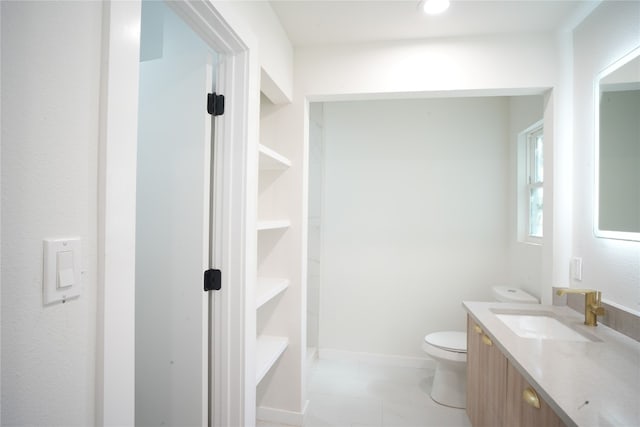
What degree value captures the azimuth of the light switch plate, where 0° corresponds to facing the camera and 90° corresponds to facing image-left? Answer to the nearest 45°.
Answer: approximately 315°

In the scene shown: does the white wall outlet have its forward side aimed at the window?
no

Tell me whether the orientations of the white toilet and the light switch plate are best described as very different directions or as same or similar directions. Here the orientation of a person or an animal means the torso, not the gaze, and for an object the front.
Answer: very different directions

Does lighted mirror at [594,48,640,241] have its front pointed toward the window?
no

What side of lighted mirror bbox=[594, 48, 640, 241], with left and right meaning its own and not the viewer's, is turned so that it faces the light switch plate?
front

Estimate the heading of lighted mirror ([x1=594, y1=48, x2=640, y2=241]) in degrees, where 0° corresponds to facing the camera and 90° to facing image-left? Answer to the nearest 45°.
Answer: approximately 45°

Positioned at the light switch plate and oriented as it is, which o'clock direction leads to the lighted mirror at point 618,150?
The lighted mirror is roughly at 11 o'clock from the light switch plate.

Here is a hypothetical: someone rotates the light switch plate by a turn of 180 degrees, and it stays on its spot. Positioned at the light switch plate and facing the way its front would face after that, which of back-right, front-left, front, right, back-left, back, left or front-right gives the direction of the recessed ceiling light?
back-right

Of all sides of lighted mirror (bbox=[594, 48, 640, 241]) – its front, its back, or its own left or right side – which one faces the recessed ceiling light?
front

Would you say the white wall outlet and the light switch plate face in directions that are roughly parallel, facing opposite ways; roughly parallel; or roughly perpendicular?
roughly parallel, facing opposite ways

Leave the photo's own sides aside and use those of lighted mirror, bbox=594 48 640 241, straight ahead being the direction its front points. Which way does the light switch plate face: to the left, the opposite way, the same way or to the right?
the opposite way
